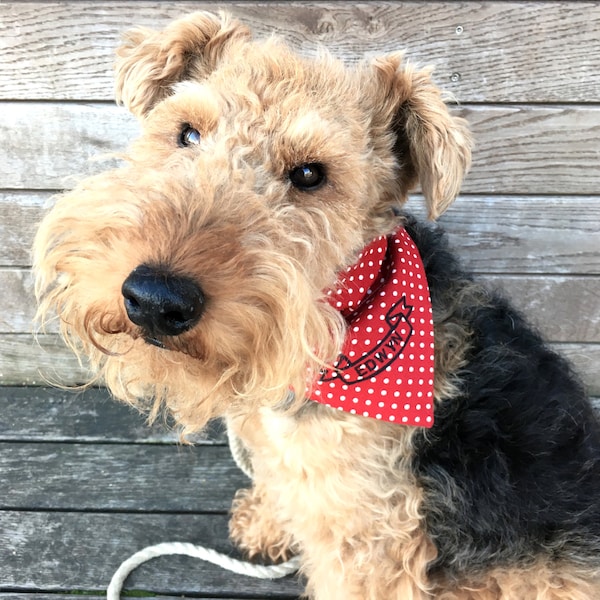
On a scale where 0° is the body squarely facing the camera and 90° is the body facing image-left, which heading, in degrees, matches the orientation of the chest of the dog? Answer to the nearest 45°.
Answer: approximately 45°
